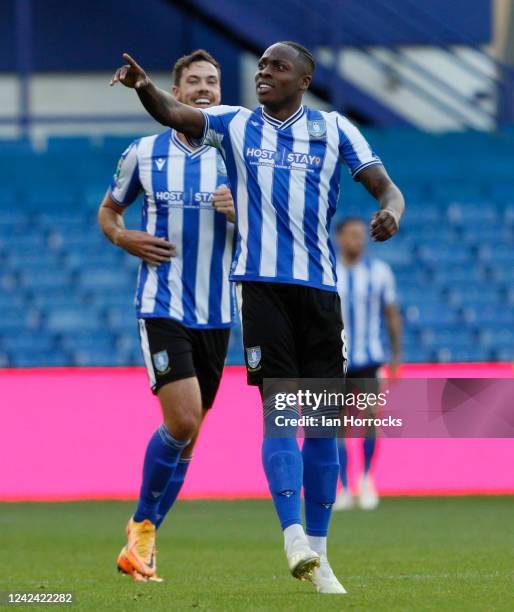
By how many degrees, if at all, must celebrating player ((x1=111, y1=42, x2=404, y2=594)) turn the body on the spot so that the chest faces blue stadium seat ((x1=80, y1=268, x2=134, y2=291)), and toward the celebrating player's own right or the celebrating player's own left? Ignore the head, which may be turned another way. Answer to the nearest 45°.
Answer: approximately 180°

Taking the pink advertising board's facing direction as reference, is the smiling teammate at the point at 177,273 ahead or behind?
ahead

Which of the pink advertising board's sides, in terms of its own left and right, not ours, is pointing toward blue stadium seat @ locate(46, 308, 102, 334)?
back

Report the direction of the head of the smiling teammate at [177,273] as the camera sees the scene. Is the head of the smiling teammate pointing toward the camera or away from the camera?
toward the camera

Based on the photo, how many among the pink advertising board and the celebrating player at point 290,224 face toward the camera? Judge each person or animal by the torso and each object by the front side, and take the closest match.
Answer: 2

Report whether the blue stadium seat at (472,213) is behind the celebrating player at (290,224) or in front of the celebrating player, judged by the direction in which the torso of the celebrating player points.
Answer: behind

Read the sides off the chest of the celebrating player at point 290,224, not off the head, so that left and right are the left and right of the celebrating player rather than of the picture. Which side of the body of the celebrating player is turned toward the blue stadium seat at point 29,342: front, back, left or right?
back

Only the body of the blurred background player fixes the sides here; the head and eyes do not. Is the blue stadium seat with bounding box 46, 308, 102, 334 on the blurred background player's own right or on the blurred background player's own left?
on the blurred background player's own right

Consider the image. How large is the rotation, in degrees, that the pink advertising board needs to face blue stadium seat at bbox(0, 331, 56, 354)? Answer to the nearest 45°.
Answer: approximately 135° to its right

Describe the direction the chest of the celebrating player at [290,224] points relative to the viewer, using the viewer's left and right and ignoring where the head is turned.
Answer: facing the viewer

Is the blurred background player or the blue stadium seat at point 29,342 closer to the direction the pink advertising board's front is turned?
the blurred background player

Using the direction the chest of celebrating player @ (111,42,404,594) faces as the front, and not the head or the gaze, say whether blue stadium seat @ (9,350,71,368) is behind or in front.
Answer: behind

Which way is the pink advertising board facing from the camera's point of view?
toward the camera

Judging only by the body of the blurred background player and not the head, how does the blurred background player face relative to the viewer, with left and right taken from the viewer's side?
facing the viewer and to the left of the viewer

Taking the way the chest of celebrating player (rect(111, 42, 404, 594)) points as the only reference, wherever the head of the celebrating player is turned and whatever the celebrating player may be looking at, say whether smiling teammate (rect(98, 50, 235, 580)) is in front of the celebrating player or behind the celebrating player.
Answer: behind
